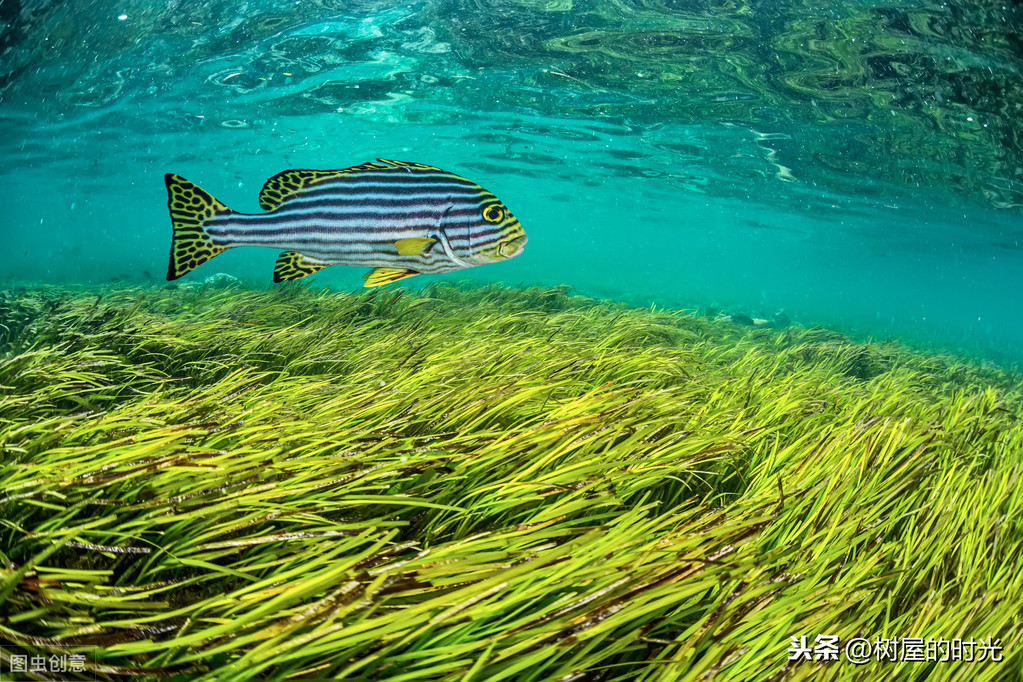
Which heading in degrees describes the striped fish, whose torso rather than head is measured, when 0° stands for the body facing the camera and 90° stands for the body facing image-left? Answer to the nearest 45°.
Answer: approximately 270°
